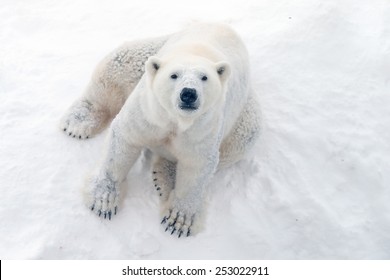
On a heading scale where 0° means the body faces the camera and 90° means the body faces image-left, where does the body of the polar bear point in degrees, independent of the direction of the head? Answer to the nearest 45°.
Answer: approximately 0°
